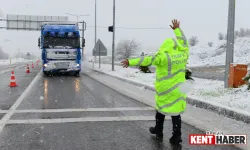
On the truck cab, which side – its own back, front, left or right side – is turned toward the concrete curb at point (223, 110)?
front

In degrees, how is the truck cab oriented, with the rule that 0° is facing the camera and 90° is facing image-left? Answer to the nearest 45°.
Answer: approximately 0°

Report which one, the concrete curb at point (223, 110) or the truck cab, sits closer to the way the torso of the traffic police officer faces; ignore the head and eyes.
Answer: the truck cab

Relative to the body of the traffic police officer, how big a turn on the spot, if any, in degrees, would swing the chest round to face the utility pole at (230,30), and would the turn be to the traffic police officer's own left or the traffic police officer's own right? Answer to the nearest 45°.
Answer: approximately 45° to the traffic police officer's own right

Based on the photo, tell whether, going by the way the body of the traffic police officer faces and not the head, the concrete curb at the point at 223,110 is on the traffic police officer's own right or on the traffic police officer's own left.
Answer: on the traffic police officer's own right

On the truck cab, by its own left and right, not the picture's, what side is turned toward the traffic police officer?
front

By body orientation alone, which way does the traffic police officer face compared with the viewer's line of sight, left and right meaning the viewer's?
facing away from the viewer and to the left of the viewer

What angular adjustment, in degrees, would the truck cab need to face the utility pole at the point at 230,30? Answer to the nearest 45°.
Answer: approximately 45° to its left

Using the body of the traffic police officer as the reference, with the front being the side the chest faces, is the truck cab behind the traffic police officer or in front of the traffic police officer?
in front

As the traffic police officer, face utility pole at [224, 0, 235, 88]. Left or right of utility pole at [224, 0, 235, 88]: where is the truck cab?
left
